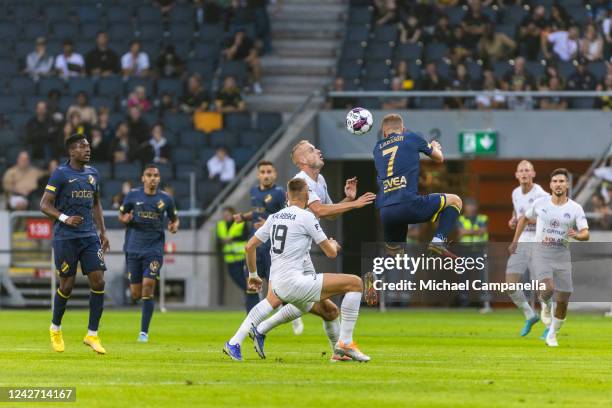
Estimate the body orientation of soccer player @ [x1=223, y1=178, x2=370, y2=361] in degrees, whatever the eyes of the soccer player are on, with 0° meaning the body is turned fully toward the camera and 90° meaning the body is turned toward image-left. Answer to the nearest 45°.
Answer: approximately 225°

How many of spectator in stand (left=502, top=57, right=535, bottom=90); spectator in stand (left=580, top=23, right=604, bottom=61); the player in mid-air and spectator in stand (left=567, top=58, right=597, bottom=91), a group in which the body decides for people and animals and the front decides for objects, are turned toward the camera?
3

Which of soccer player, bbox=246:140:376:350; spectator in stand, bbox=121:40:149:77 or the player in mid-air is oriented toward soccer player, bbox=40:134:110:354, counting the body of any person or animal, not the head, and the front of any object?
the spectator in stand

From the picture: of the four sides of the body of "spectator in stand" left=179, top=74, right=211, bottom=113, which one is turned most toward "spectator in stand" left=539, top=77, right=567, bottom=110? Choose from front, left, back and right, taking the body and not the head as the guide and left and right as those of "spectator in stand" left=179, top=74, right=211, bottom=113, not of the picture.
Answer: left

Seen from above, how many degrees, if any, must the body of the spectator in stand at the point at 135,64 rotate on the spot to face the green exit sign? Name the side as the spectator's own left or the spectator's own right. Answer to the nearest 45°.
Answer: approximately 45° to the spectator's own left

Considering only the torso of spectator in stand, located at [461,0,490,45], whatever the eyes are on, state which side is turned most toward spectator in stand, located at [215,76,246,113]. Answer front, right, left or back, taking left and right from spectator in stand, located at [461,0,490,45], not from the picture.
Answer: right

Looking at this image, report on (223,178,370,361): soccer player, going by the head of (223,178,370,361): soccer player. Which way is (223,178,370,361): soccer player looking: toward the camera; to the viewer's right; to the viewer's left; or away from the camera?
away from the camera

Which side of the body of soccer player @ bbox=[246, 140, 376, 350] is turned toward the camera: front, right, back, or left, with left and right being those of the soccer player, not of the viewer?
right
